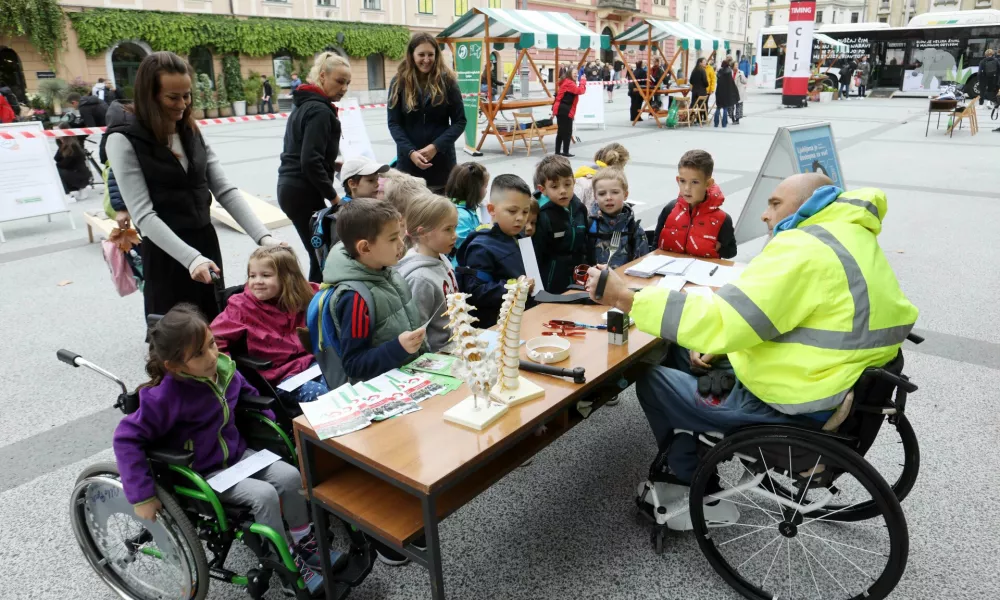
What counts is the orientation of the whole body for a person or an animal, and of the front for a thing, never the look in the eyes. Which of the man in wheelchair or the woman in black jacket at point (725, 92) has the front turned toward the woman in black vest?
the man in wheelchair

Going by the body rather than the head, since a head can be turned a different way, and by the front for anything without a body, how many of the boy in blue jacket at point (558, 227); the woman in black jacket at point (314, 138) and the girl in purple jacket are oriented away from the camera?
0

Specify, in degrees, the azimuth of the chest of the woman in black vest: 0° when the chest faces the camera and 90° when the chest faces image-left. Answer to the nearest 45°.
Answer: approximately 315°

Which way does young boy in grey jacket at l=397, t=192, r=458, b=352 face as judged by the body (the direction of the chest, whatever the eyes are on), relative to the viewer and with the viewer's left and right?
facing to the right of the viewer

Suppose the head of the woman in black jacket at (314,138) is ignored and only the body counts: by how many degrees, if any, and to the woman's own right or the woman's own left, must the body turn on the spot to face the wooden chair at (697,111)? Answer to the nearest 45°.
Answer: approximately 45° to the woman's own left

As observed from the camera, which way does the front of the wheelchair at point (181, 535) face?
facing the viewer and to the right of the viewer

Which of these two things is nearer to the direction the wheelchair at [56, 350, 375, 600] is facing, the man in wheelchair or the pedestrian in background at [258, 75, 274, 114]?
the man in wheelchair

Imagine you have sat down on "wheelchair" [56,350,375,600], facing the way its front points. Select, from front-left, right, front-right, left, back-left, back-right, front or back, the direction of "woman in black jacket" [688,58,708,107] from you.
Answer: left

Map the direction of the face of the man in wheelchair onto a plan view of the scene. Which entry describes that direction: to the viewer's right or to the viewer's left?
to the viewer's left

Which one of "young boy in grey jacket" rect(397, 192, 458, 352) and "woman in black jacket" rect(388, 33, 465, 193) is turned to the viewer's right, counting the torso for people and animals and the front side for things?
the young boy in grey jacket

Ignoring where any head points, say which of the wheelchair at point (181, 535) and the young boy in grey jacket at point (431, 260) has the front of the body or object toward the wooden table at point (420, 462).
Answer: the wheelchair

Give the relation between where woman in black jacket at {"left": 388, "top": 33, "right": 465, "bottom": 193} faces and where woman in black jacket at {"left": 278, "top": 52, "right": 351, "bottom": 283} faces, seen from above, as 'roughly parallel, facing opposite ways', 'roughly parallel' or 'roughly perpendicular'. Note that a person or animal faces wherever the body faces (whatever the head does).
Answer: roughly perpendicular

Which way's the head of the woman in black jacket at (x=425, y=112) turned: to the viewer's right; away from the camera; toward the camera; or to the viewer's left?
toward the camera

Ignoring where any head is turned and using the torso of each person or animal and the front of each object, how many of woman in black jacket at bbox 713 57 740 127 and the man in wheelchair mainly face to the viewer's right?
0
